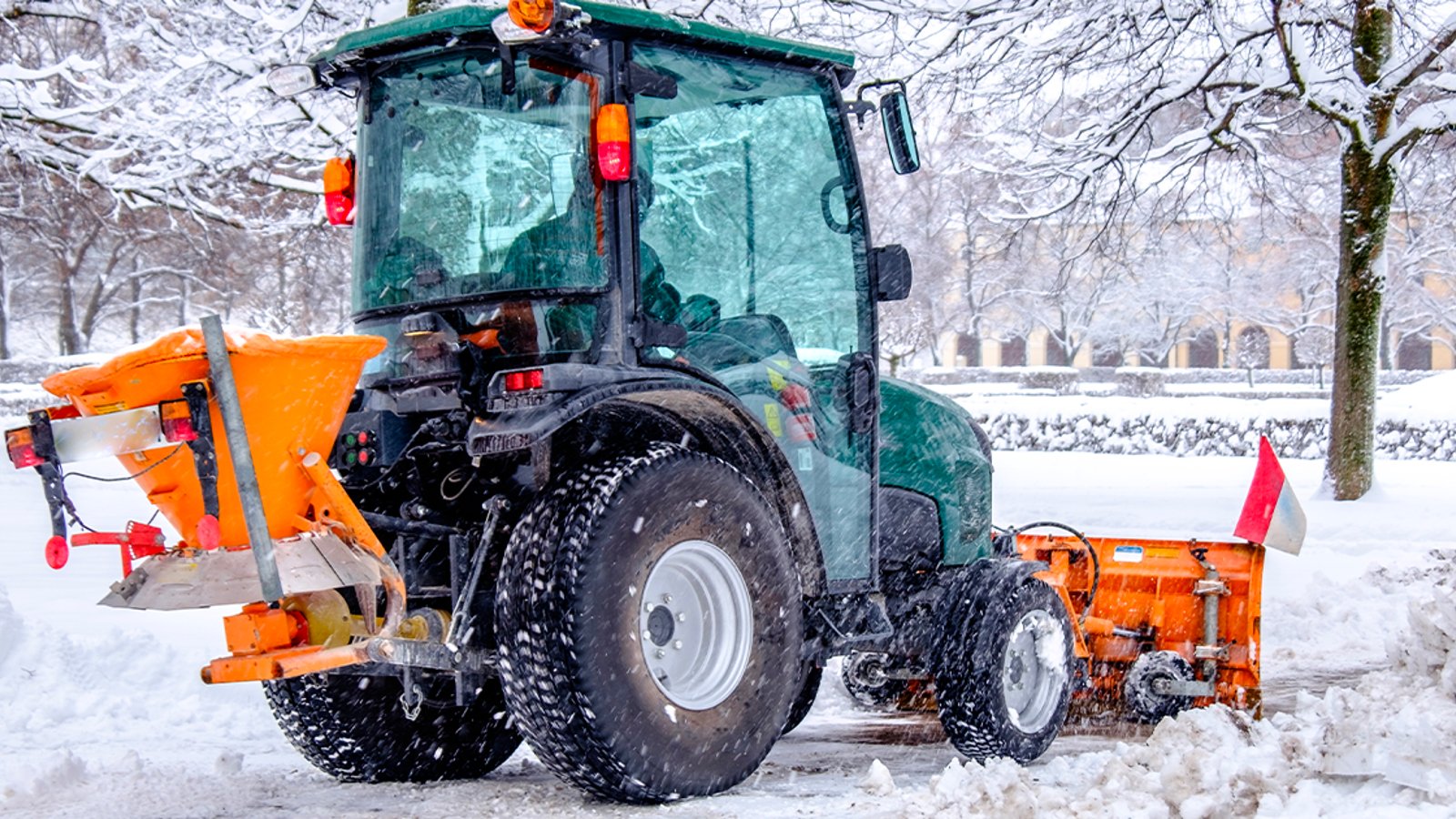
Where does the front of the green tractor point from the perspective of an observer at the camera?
facing away from the viewer and to the right of the viewer

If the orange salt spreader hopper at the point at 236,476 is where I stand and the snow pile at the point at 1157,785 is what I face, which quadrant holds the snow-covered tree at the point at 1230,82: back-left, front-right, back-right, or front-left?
front-left

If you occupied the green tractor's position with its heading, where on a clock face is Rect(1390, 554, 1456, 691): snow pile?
The snow pile is roughly at 2 o'clock from the green tractor.

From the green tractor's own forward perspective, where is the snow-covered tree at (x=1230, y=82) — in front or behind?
in front
